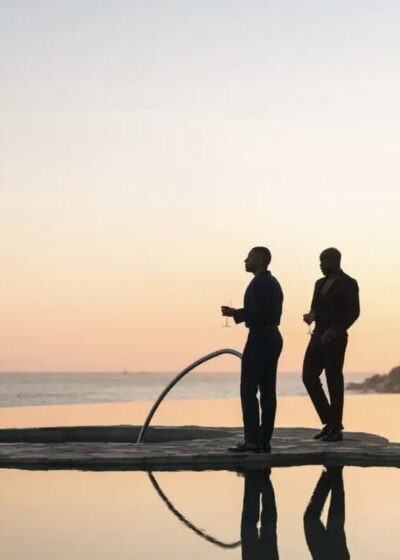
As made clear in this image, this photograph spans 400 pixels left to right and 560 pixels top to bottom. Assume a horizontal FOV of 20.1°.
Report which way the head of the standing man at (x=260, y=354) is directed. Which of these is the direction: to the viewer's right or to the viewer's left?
to the viewer's left

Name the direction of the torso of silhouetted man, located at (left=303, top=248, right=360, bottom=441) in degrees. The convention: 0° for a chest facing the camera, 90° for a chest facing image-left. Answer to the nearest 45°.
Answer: approximately 45°

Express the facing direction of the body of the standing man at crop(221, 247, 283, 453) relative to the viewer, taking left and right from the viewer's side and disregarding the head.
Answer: facing to the left of the viewer

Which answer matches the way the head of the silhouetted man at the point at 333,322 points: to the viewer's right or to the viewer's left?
to the viewer's left

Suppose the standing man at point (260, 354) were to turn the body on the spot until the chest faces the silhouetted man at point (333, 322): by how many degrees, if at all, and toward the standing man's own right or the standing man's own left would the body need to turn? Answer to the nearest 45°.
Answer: approximately 135° to the standing man's own right
